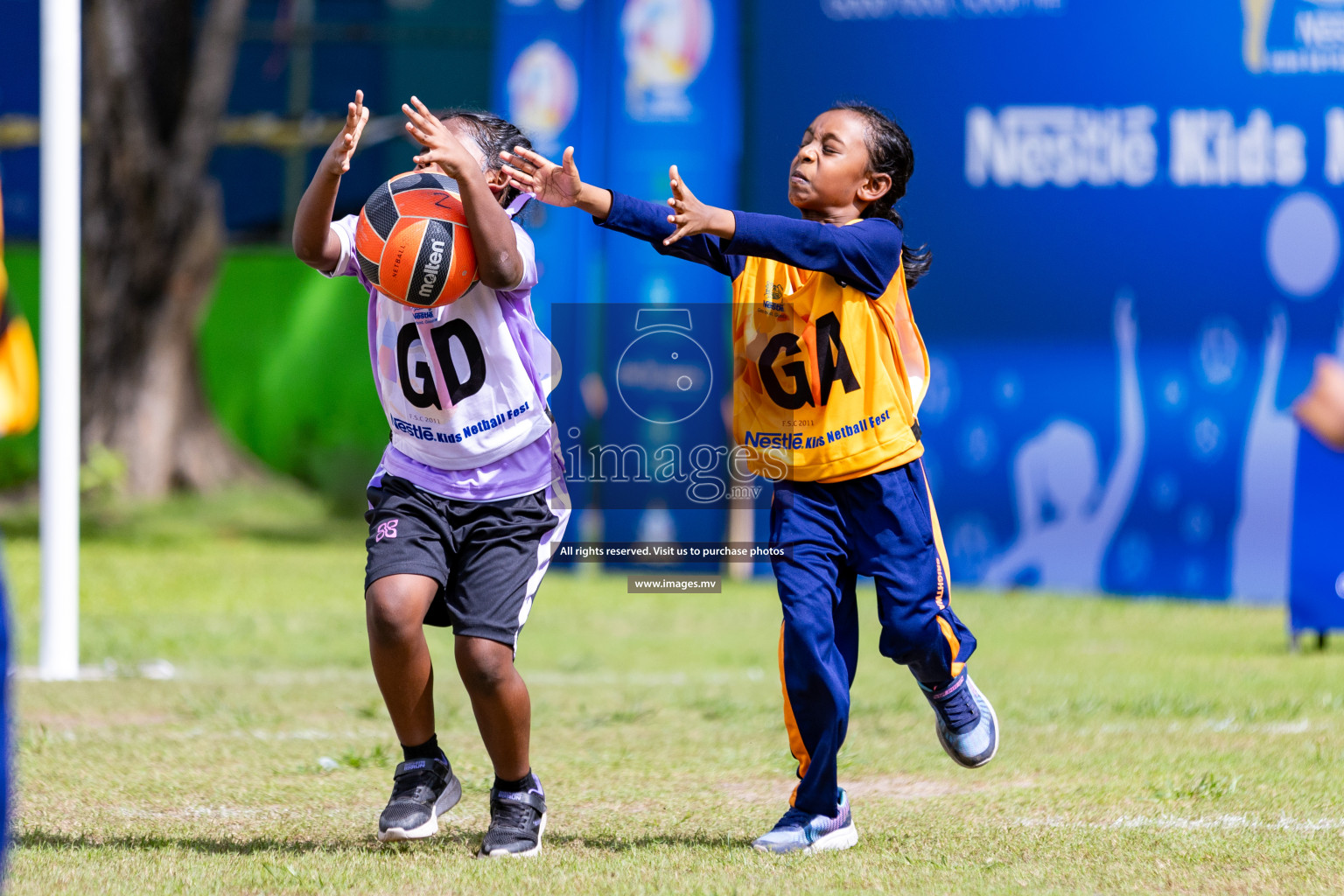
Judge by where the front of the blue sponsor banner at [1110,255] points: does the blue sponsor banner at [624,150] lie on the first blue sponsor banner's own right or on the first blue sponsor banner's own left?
on the first blue sponsor banner's own right

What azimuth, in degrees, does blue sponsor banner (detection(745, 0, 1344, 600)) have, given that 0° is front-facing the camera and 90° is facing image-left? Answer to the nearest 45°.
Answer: approximately 0°

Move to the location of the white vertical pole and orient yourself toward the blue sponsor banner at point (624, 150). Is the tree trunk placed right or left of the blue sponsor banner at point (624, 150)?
left

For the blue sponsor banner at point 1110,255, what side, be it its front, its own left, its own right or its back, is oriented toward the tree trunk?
right

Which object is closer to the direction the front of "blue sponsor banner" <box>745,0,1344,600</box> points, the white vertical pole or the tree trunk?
the white vertical pole

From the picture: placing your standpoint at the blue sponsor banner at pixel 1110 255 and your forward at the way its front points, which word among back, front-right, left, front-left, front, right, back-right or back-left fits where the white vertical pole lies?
front-right

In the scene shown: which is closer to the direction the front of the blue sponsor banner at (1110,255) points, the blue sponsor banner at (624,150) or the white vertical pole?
the white vertical pole
